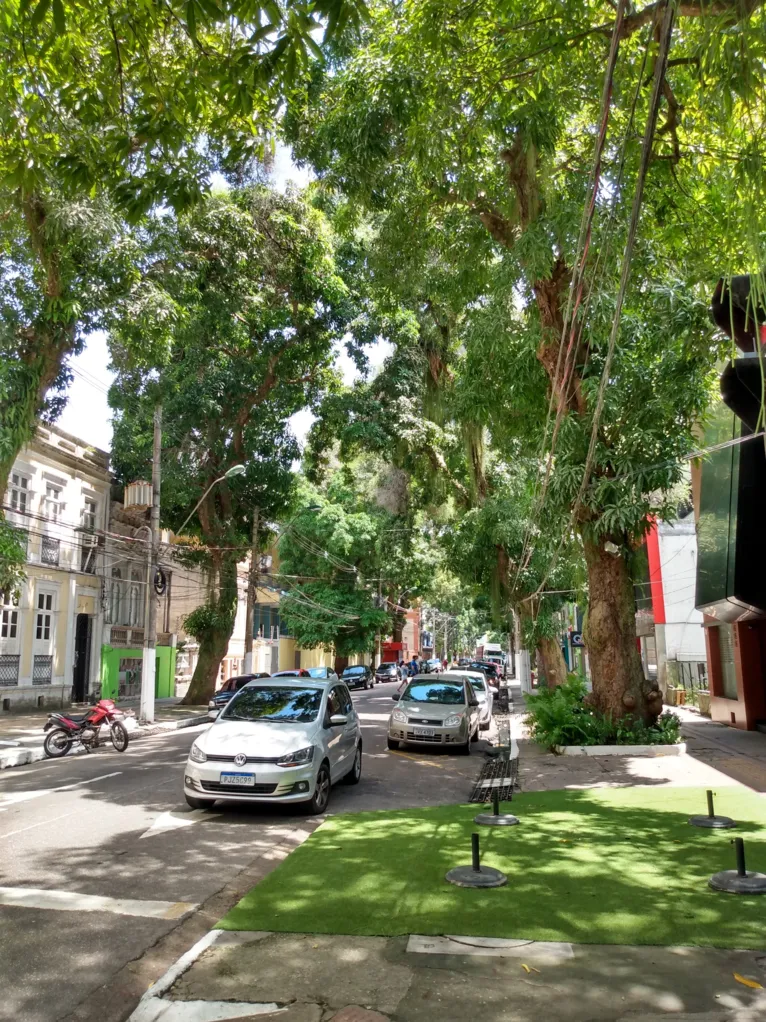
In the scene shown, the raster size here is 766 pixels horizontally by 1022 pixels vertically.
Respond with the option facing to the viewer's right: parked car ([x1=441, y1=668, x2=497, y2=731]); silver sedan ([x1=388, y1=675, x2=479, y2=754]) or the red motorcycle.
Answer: the red motorcycle

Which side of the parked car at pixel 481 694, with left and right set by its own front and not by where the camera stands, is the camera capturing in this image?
front

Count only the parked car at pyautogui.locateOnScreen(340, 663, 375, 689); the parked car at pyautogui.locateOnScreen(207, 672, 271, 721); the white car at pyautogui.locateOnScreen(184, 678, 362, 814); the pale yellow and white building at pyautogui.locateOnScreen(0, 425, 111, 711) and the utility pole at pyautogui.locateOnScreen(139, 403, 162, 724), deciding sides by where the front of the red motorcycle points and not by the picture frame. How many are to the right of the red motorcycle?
1

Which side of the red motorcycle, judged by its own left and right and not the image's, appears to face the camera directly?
right

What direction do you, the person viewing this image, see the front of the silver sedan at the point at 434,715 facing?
facing the viewer

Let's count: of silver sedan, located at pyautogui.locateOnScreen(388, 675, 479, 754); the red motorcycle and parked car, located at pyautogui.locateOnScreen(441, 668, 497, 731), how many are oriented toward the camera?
2

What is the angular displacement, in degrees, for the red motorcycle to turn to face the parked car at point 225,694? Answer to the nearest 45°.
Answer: approximately 45° to its left

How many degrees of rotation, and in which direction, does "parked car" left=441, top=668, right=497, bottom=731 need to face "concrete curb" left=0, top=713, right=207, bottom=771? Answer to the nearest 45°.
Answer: approximately 45° to its right

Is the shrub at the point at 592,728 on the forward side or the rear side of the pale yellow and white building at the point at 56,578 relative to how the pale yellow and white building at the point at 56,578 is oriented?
on the forward side

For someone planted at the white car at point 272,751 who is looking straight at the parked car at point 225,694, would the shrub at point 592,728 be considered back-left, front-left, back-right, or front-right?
front-right

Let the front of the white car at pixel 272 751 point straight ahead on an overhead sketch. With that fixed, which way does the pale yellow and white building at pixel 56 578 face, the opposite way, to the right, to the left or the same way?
to the left

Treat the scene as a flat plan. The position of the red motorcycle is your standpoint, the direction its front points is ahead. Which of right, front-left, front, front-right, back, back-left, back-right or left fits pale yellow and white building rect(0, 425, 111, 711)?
left

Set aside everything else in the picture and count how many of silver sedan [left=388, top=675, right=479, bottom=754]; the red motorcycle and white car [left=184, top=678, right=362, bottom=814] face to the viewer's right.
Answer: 1

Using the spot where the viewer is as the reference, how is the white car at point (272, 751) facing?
facing the viewer and to the left of the viewer

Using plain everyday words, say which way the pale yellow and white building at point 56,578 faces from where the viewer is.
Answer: facing the viewer and to the right of the viewer

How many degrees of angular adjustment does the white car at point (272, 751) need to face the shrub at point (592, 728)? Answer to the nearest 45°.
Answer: approximately 180°
